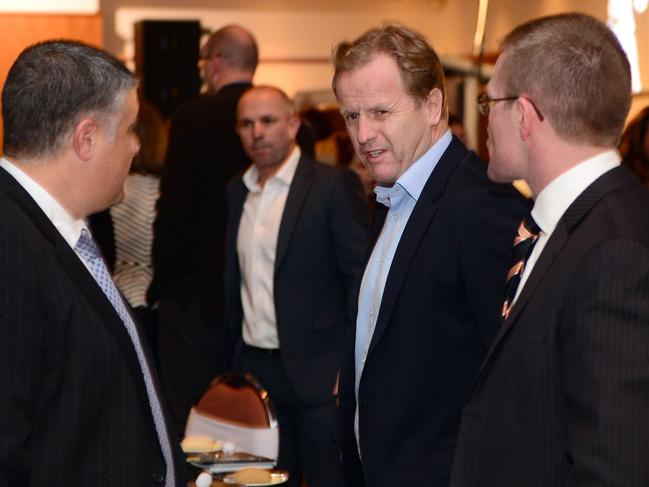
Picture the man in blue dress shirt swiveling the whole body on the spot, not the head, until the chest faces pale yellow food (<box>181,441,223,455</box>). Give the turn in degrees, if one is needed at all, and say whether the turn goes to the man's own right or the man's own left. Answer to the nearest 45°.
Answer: approximately 90° to the man's own right

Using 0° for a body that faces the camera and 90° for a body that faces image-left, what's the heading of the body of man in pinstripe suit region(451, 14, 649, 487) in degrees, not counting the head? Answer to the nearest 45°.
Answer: approximately 90°

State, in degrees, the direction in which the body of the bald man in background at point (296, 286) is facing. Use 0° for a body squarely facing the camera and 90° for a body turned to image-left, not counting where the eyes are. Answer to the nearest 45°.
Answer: approximately 45°

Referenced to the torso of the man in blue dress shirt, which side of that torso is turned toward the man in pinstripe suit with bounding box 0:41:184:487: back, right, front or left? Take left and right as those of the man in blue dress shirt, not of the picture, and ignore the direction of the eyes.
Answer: front

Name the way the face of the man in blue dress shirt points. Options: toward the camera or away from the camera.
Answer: toward the camera

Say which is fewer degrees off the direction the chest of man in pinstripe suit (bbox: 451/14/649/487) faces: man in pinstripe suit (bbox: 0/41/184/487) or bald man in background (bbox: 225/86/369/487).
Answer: the man in pinstripe suit

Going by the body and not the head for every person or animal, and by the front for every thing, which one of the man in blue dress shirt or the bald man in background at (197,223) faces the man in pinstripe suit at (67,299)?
the man in blue dress shirt

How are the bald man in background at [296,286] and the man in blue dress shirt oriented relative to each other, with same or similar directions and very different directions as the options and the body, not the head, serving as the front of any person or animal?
same or similar directions

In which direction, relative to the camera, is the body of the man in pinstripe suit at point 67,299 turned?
to the viewer's right

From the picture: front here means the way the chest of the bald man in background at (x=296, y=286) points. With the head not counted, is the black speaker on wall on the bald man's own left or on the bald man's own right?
on the bald man's own right

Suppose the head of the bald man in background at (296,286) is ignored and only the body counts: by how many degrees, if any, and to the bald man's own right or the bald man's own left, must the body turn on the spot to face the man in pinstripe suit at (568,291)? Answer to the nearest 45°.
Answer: approximately 45° to the bald man's own left

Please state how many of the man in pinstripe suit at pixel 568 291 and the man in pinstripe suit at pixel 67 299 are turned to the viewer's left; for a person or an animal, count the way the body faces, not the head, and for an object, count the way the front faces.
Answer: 1

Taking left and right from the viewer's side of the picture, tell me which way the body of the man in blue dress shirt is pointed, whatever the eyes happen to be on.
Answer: facing the viewer and to the left of the viewer
